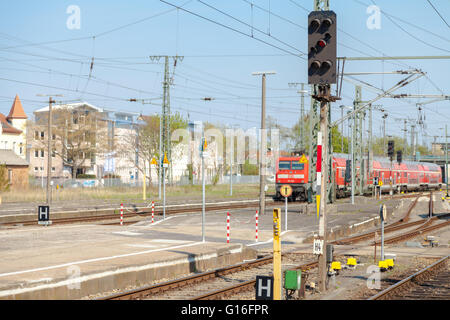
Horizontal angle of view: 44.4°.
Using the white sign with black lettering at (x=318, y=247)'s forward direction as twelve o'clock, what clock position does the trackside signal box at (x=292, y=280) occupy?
The trackside signal box is roughly at 1 o'clock from the white sign with black lettering.

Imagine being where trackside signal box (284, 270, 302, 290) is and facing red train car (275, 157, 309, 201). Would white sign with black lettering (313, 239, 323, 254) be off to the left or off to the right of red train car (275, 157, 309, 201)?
right

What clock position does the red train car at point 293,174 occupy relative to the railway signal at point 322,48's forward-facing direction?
The red train car is roughly at 6 o'clock from the railway signal.

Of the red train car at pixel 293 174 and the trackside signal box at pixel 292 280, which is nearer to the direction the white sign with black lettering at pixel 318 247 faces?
the trackside signal box

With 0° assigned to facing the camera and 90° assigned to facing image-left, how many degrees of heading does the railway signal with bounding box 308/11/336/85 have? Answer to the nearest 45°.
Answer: approximately 0°

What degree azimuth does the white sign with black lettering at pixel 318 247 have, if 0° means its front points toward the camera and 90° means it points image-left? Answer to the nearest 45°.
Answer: approximately 0°
